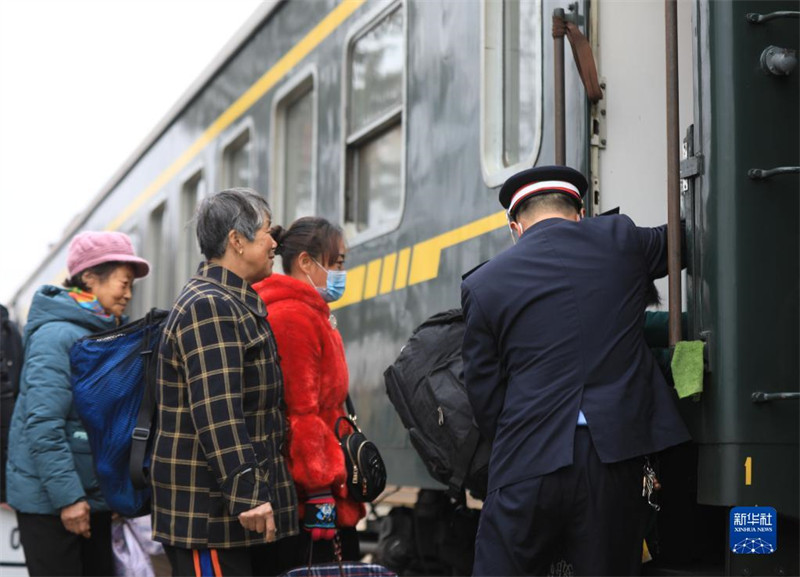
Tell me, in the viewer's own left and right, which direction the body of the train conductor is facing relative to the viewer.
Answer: facing away from the viewer

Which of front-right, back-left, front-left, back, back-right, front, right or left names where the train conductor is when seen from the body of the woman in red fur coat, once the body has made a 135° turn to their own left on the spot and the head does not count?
back

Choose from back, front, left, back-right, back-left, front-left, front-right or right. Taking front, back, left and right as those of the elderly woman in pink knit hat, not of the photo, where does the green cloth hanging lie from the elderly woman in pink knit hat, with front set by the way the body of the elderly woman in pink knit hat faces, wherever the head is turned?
front-right

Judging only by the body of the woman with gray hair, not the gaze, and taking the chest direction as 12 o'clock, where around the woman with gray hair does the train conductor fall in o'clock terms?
The train conductor is roughly at 1 o'clock from the woman with gray hair.

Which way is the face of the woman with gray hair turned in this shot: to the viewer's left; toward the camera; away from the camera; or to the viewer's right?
to the viewer's right

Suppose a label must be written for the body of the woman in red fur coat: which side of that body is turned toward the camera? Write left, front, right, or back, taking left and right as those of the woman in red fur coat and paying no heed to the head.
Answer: right

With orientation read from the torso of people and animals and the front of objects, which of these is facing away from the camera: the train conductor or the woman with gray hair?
the train conductor

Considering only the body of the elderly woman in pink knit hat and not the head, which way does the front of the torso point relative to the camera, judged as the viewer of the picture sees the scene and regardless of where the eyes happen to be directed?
to the viewer's right

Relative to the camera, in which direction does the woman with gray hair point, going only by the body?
to the viewer's right

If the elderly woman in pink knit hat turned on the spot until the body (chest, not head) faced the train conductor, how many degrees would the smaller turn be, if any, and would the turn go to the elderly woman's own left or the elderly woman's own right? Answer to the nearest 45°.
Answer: approximately 45° to the elderly woman's own right
